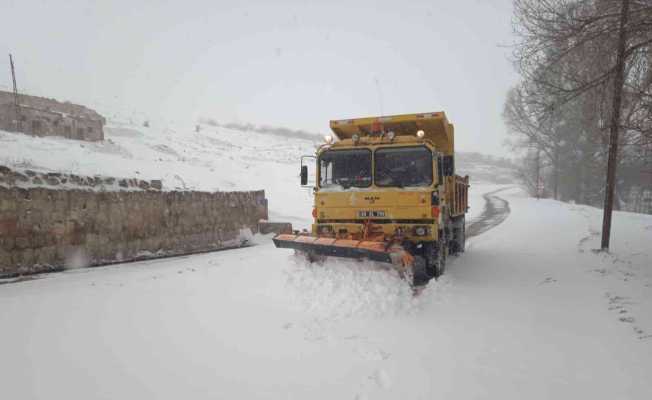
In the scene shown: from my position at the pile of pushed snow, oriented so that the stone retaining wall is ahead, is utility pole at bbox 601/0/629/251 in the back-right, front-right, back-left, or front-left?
back-right

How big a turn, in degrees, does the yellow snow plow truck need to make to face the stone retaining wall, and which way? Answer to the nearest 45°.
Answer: approximately 90° to its right

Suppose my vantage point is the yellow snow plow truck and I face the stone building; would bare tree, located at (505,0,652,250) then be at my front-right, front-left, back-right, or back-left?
back-right

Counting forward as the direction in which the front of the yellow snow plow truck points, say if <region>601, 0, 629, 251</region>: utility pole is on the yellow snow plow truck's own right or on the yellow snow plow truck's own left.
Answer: on the yellow snow plow truck's own left

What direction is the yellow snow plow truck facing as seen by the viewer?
toward the camera

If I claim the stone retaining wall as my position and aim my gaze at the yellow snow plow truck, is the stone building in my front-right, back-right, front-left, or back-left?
back-left

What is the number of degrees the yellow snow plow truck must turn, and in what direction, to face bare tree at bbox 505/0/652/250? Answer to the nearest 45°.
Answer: approximately 135° to its left

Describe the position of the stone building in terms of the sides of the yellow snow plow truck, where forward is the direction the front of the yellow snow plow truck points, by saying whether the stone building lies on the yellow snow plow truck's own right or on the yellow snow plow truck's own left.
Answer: on the yellow snow plow truck's own right
